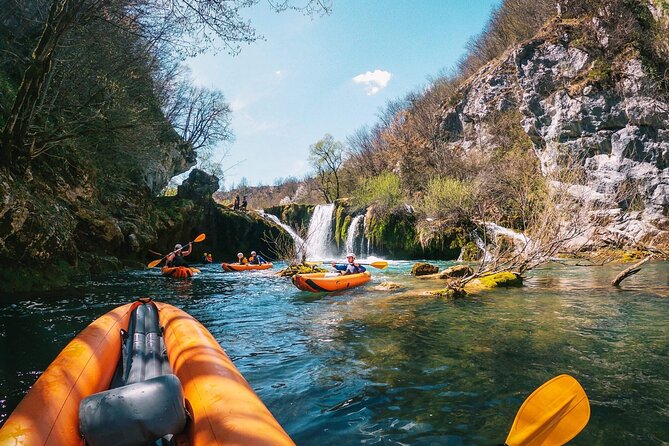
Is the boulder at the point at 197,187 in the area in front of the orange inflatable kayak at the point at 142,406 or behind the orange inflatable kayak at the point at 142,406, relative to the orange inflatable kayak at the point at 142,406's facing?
in front

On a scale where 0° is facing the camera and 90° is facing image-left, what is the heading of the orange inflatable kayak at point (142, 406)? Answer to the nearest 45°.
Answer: approximately 180°

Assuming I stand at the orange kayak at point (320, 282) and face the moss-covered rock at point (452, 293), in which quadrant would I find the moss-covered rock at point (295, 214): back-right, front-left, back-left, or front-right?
back-left

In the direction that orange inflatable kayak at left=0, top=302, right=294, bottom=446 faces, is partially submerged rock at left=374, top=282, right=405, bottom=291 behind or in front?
in front

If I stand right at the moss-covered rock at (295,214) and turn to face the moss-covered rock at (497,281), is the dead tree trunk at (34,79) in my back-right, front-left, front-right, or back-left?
front-right

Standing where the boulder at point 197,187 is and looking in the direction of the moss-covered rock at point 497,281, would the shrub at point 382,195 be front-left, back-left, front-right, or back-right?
front-left

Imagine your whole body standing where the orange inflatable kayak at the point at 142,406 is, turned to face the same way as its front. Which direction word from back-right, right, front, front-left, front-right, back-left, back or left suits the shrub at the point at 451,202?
front-right

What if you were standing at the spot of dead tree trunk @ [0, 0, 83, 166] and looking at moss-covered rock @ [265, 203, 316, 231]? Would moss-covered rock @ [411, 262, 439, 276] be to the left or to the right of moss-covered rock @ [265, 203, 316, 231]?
right

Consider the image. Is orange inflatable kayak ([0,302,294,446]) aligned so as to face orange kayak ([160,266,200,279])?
yes

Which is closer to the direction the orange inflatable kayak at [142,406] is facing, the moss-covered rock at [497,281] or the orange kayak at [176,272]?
the orange kayak

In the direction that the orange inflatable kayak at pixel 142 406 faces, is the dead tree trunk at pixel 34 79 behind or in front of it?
in front

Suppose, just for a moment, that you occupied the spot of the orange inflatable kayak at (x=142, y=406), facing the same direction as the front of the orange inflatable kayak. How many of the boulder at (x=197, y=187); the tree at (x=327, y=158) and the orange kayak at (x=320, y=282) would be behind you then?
0

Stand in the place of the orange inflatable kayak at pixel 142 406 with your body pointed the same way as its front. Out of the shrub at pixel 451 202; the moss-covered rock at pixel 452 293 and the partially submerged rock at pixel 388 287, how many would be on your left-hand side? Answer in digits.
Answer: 0

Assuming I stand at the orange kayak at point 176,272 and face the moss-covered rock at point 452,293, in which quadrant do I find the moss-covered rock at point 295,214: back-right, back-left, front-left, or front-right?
back-left
